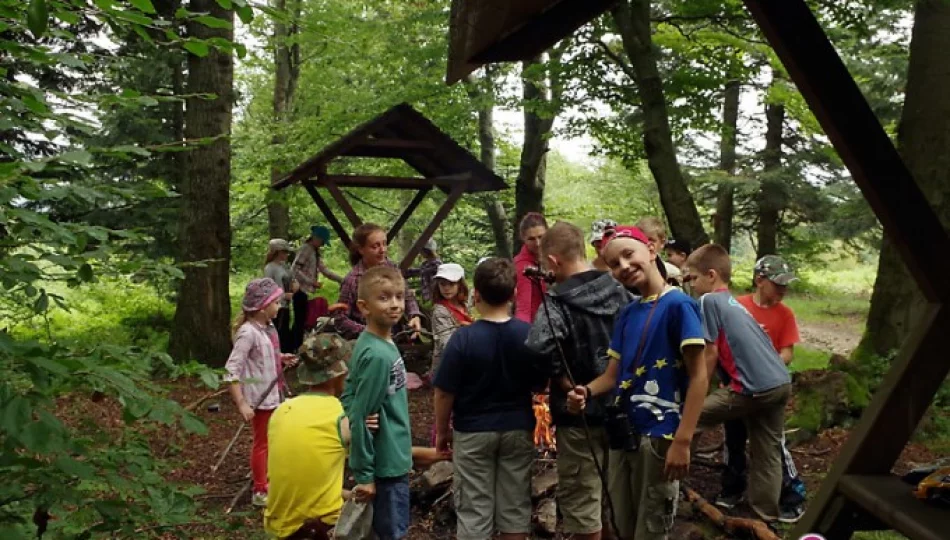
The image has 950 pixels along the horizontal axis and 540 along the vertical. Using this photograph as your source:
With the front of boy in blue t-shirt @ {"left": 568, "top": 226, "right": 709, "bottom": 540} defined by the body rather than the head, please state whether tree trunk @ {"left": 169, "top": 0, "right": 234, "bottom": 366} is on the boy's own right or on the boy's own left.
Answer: on the boy's own right

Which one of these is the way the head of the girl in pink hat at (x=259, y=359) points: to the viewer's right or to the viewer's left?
to the viewer's right

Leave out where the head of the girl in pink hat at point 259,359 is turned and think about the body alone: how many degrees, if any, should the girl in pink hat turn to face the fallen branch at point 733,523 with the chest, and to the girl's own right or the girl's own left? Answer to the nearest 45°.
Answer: approximately 45° to the girl's own right

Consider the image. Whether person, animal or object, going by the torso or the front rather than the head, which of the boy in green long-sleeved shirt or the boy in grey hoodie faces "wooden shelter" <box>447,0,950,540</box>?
the boy in green long-sleeved shirt

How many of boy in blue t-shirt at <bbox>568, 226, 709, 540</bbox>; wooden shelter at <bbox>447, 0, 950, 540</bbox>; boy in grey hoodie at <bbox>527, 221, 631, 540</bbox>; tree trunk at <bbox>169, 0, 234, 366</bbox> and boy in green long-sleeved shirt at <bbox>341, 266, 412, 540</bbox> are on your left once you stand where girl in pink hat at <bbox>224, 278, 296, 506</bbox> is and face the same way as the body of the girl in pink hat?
1

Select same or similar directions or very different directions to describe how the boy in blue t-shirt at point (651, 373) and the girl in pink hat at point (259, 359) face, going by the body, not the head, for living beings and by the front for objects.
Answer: very different directions

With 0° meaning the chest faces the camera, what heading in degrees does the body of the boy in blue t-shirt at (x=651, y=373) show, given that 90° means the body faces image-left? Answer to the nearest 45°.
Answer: approximately 45°

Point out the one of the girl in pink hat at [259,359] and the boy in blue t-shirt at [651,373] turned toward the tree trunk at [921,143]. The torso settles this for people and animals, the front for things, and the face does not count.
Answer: the girl in pink hat

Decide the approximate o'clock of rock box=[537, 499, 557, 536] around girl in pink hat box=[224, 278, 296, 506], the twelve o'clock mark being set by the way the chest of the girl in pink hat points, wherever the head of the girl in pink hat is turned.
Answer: The rock is roughly at 1 o'clock from the girl in pink hat.

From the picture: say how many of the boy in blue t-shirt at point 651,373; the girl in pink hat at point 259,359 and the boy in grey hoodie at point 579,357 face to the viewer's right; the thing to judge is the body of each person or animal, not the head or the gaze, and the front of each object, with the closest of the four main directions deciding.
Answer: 1

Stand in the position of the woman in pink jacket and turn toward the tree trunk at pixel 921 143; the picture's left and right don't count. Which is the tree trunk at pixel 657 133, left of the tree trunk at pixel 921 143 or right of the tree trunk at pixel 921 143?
left

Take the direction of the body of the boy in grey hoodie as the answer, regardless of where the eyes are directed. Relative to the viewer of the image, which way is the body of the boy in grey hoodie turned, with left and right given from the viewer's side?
facing away from the viewer and to the left of the viewer

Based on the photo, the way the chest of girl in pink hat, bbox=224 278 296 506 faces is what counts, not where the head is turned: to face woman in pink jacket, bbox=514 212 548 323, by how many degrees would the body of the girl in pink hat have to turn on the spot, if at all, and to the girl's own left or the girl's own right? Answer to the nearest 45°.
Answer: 0° — they already face them

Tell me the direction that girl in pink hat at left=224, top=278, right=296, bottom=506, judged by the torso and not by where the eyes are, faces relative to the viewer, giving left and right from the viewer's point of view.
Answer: facing to the right of the viewer

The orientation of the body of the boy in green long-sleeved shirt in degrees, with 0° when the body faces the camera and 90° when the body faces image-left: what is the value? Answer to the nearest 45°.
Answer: approximately 315°

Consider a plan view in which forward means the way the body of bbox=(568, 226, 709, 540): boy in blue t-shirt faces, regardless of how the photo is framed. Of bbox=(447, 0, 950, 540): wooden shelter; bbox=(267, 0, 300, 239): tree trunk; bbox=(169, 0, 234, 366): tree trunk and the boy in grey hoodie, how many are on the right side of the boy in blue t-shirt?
3

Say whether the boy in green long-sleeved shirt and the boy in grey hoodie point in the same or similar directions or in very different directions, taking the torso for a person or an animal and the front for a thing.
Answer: very different directions

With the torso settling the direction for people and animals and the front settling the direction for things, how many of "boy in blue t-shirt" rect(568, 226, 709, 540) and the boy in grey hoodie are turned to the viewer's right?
0

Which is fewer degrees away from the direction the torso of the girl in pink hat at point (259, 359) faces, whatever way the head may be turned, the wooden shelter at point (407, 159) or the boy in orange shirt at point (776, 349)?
the boy in orange shirt
